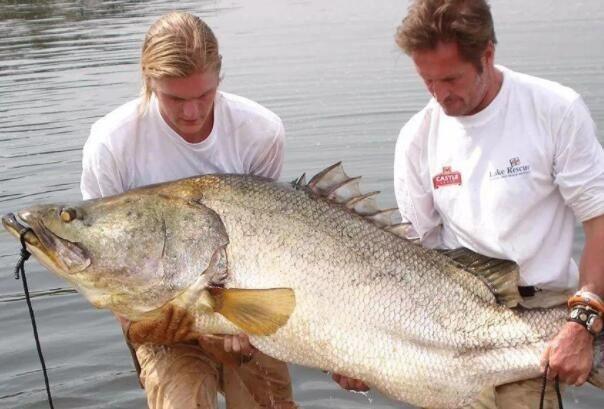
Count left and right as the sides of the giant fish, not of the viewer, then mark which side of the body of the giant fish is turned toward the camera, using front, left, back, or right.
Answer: left

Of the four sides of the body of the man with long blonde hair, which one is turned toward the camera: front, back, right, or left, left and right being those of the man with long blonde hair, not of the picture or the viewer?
front

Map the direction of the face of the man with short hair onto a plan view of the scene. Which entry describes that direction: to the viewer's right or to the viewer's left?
to the viewer's left

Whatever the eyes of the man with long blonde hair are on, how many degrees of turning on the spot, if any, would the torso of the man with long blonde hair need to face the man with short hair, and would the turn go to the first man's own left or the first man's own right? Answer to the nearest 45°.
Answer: approximately 90° to the first man's own left
